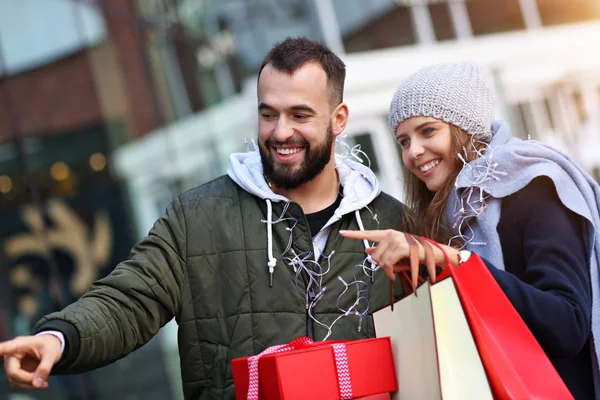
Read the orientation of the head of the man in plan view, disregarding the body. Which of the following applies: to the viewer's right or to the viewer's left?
to the viewer's left

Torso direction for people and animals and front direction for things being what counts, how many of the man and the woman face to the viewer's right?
0

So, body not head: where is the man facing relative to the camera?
toward the camera

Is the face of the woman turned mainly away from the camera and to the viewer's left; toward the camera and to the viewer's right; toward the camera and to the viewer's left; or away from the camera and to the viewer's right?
toward the camera and to the viewer's left

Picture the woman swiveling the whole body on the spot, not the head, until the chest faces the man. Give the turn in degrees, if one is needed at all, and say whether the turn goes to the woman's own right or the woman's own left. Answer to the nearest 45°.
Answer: approximately 45° to the woman's own right
